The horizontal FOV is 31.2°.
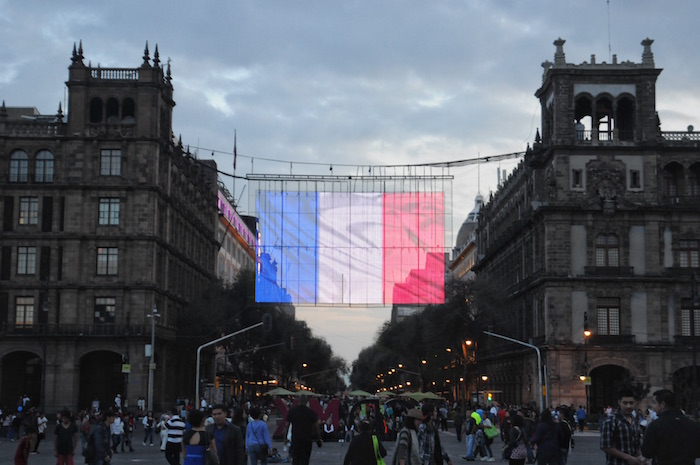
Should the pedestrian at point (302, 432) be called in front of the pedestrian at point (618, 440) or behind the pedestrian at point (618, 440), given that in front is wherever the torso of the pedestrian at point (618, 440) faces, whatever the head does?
behind

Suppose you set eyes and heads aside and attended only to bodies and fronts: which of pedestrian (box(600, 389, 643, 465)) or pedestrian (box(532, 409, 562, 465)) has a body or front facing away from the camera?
pedestrian (box(532, 409, 562, 465))

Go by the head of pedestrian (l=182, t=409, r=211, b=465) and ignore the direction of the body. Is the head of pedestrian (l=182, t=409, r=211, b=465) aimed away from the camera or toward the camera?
away from the camera

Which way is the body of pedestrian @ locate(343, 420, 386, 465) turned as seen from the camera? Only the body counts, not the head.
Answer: away from the camera

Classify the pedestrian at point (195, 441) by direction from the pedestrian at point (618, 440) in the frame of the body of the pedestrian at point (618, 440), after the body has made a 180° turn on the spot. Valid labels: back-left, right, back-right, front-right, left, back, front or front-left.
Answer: front-left

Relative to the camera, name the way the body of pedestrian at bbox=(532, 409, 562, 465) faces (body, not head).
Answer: away from the camera
